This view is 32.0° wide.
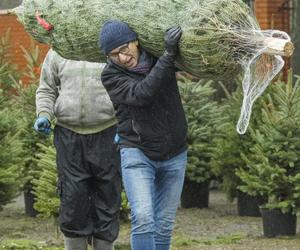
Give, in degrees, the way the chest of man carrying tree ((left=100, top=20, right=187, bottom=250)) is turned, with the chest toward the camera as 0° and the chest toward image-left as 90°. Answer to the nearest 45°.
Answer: approximately 0°

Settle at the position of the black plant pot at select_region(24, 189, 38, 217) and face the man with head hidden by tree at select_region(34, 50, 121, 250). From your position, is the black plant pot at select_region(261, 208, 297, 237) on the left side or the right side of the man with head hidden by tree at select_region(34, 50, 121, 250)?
left

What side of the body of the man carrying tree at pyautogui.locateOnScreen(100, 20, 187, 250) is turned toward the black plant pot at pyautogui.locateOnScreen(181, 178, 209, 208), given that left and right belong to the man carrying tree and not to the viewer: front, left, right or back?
back

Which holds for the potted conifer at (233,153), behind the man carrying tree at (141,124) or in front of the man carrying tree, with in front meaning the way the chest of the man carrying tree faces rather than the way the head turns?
behind

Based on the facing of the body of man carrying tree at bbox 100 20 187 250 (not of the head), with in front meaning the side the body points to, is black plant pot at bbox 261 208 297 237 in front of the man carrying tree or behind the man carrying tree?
behind
